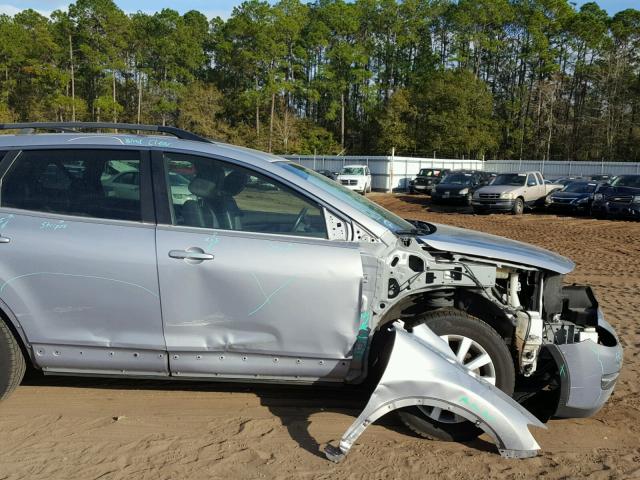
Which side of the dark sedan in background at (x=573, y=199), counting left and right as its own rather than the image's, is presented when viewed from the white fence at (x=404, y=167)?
right

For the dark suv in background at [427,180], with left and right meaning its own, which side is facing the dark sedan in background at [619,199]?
left

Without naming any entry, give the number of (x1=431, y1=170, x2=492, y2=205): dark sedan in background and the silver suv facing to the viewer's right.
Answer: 1

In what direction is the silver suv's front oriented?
to the viewer's right

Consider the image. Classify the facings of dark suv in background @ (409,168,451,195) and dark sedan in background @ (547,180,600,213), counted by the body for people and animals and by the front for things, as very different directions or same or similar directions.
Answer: same or similar directions

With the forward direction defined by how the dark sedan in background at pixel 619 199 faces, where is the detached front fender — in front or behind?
in front

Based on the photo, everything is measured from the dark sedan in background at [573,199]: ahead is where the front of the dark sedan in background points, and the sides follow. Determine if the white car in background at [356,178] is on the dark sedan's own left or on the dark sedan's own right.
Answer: on the dark sedan's own right

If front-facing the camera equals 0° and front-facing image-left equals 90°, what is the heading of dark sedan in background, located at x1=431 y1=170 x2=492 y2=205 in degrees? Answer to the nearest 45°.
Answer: approximately 45°

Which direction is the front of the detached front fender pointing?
to the viewer's right

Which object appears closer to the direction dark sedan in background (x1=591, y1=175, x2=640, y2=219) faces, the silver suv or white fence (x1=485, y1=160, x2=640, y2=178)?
the silver suv

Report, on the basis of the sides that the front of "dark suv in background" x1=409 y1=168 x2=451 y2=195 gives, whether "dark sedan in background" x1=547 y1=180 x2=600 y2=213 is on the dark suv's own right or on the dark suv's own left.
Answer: on the dark suv's own left

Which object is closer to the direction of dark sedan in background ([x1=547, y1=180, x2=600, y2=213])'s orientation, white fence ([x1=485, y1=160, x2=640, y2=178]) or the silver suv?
the silver suv

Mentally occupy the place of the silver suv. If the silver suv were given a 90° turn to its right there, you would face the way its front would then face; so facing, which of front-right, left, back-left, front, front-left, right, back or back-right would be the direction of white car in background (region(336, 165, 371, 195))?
back

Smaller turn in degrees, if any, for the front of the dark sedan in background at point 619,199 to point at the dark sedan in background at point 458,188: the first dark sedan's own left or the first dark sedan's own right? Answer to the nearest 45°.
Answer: approximately 90° to the first dark sedan's own right

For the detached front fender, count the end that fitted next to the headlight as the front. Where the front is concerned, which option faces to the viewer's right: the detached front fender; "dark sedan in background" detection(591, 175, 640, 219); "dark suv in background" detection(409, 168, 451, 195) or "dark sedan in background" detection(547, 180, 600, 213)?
the detached front fender
